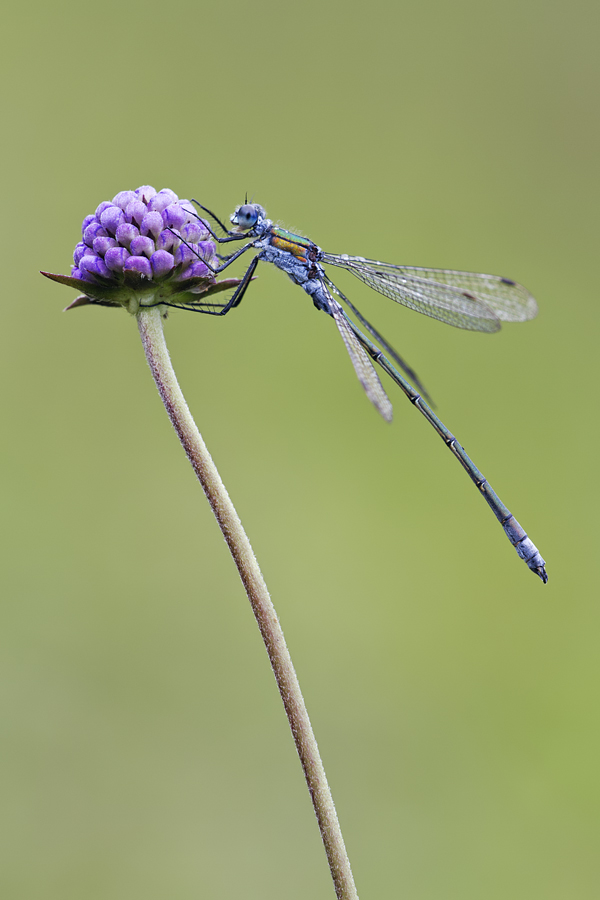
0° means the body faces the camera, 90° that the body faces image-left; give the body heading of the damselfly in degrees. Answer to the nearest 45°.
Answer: approximately 90°
